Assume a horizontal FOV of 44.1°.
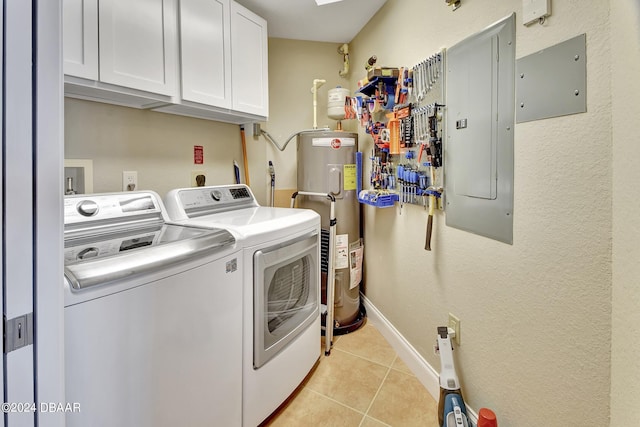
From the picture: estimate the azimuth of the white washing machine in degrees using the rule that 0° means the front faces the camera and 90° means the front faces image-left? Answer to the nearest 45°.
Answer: approximately 315°

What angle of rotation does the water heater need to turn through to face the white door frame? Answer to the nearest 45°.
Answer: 0° — it already faces it

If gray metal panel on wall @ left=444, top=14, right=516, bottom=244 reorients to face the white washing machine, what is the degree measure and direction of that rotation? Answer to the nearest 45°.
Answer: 0° — it already faces it

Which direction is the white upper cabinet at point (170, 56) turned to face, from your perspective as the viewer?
facing the viewer and to the right of the viewer
